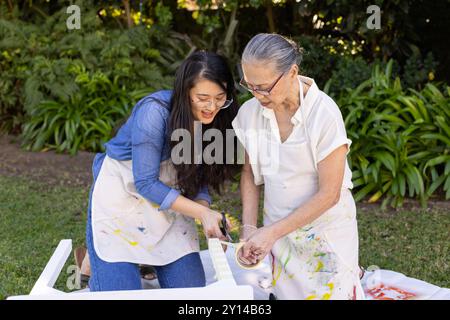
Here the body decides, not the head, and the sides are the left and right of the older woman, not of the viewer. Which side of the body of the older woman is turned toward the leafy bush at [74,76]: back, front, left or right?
right

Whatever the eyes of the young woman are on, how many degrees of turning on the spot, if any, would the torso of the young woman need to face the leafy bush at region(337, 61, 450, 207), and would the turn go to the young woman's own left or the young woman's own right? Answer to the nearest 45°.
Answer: approximately 90° to the young woman's own left

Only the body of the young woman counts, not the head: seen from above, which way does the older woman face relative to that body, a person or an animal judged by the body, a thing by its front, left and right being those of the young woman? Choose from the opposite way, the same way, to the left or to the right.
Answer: to the right

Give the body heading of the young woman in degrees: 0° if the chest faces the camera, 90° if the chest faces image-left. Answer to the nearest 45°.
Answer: approximately 315°

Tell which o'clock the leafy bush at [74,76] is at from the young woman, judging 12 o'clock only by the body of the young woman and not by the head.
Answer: The leafy bush is roughly at 7 o'clock from the young woman.

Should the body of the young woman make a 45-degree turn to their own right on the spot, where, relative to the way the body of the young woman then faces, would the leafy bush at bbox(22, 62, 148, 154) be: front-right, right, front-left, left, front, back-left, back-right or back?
back

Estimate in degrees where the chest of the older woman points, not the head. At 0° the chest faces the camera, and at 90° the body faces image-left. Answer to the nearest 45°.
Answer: approximately 45°

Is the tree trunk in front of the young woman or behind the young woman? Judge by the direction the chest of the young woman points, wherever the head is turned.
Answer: behind

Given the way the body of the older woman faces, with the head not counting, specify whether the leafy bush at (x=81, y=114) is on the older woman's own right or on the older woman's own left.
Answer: on the older woman's own right

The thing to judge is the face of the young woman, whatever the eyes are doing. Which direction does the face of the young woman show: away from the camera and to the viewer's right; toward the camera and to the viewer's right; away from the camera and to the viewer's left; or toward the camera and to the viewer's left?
toward the camera and to the viewer's right

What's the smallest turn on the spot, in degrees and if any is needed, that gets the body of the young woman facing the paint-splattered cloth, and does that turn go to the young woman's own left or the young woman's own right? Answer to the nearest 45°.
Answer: approximately 45° to the young woman's own left
